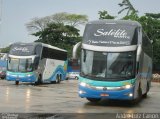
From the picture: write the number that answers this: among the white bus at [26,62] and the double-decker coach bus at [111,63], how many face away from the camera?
0

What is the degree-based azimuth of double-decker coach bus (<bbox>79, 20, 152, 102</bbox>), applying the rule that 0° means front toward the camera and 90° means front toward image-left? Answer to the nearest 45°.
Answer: approximately 0°

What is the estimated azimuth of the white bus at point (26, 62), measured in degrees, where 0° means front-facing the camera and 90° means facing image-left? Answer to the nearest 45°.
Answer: approximately 45°

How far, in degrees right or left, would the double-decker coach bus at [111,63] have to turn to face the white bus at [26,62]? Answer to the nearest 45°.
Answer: approximately 135° to its right

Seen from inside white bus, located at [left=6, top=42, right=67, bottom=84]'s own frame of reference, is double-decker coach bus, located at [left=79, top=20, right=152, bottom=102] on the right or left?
on its left
